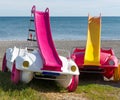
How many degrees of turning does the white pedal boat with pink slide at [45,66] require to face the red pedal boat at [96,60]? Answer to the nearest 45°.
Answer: approximately 90° to its left
